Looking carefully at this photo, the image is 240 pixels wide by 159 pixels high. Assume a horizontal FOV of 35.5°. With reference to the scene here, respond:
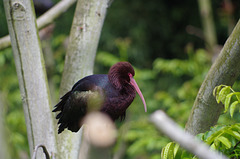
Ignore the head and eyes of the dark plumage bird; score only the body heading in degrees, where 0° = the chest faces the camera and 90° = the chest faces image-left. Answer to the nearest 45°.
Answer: approximately 270°
